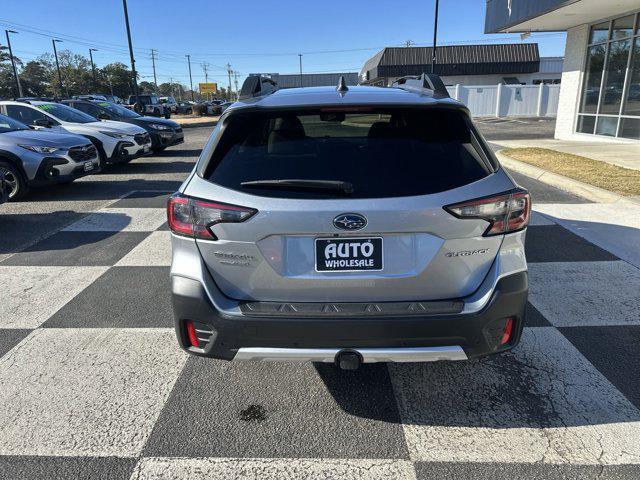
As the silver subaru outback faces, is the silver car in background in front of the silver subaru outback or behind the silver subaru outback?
in front

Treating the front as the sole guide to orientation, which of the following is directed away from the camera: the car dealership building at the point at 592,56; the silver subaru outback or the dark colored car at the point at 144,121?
the silver subaru outback

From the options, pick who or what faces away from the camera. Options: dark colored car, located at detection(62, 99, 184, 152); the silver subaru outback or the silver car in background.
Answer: the silver subaru outback

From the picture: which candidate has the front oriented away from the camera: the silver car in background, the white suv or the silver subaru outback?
the silver subaru outback

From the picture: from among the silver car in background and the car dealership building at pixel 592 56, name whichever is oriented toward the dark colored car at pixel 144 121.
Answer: the car dealership building

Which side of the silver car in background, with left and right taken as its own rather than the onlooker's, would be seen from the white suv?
left

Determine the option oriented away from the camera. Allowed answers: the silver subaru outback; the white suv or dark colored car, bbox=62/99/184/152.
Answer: the silver subaru outback

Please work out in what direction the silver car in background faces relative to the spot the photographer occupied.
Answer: facing the viewer and to the right of the viewer

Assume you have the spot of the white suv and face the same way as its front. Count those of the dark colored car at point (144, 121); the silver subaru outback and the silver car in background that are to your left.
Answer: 1

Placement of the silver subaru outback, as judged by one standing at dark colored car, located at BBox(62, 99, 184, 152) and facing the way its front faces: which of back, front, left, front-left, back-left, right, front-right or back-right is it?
front-right

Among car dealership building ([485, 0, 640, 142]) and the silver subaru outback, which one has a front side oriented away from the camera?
the silver subaru outback

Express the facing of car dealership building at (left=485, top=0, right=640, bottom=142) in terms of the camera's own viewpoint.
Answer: facing the viewer and to the left of the viewer

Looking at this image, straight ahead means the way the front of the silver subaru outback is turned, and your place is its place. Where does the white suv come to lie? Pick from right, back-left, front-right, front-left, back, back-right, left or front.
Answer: front-left

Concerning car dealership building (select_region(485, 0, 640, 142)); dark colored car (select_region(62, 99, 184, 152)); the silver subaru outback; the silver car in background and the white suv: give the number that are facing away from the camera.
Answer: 1

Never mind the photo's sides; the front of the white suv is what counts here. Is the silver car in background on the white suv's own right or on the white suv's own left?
on the white suv's own right

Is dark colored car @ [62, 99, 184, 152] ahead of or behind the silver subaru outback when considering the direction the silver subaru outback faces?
ahead

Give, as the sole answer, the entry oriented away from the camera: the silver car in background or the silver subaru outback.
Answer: the silver subaru outback

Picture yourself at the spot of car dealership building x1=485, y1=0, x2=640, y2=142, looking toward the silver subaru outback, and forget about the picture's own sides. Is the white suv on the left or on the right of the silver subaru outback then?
right

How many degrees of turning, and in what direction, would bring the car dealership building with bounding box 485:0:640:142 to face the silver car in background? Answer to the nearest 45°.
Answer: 0° — it already faces it
